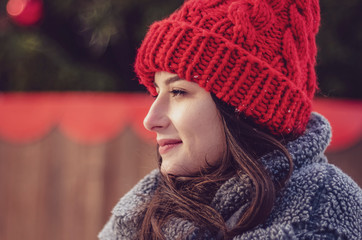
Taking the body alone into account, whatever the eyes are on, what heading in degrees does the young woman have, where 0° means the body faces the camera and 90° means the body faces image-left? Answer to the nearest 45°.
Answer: approximately 45°

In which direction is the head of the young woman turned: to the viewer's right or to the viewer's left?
to the viewer's left
